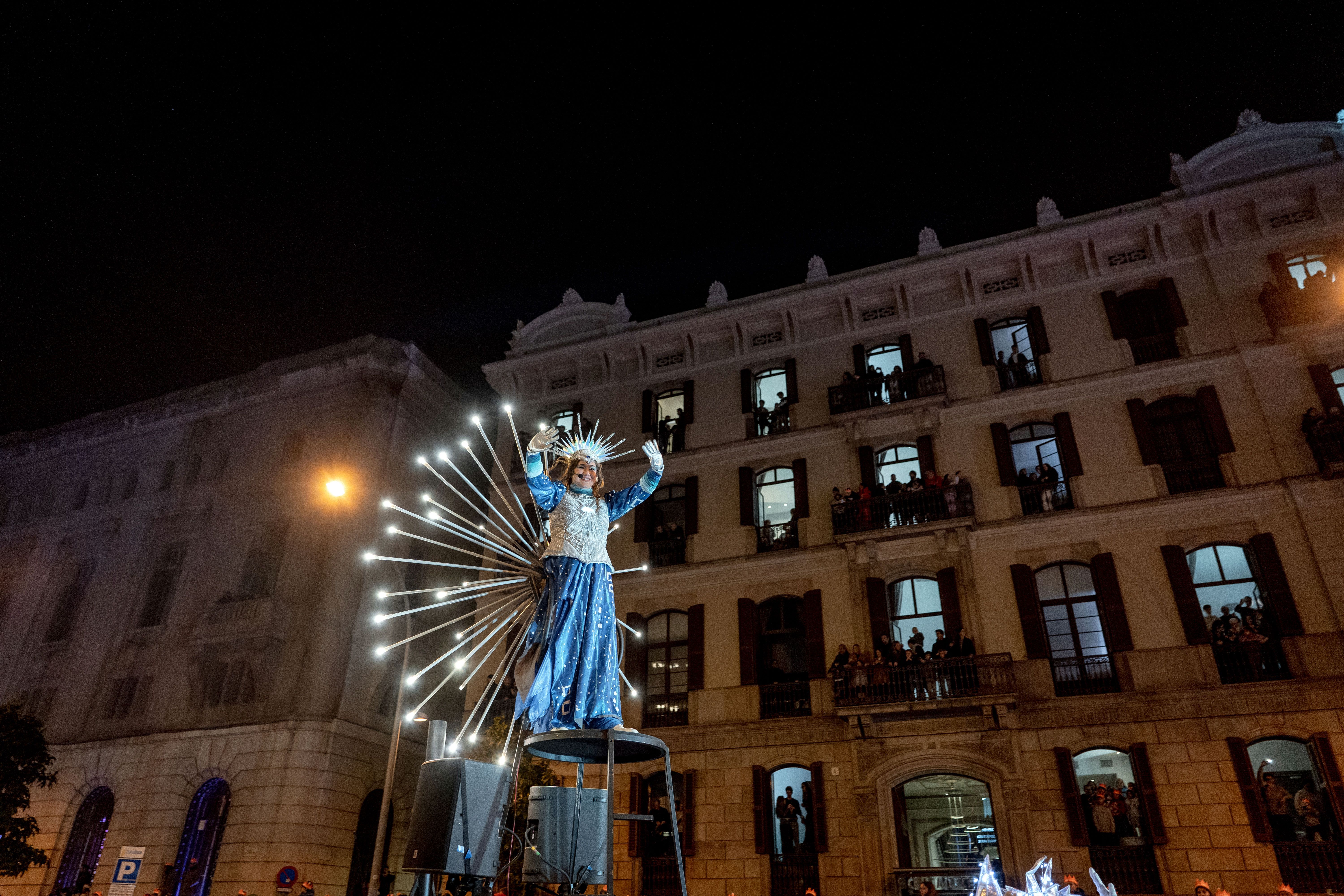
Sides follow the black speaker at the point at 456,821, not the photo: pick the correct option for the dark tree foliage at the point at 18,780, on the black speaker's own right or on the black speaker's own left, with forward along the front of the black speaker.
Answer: on the black speaker's own right

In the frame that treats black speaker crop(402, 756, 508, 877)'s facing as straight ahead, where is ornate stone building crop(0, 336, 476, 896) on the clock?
The ornate stone building is roughly at 4 o'clock from the black speaker.

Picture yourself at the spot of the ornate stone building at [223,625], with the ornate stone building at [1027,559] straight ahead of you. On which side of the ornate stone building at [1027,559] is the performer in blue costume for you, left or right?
right

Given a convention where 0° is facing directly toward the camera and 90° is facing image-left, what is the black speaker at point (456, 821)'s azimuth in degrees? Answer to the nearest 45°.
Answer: approximately 45°

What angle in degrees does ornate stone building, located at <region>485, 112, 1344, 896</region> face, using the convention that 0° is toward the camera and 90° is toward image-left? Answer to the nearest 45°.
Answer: approximately 45°
